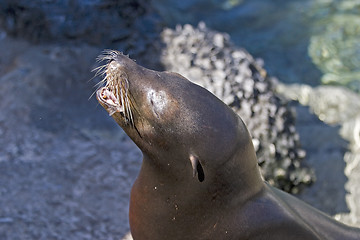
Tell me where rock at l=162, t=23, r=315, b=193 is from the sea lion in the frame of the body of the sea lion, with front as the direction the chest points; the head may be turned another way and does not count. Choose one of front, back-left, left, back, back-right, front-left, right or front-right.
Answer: right

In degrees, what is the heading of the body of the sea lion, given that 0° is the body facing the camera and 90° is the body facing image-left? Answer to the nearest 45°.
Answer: approximately 90°
